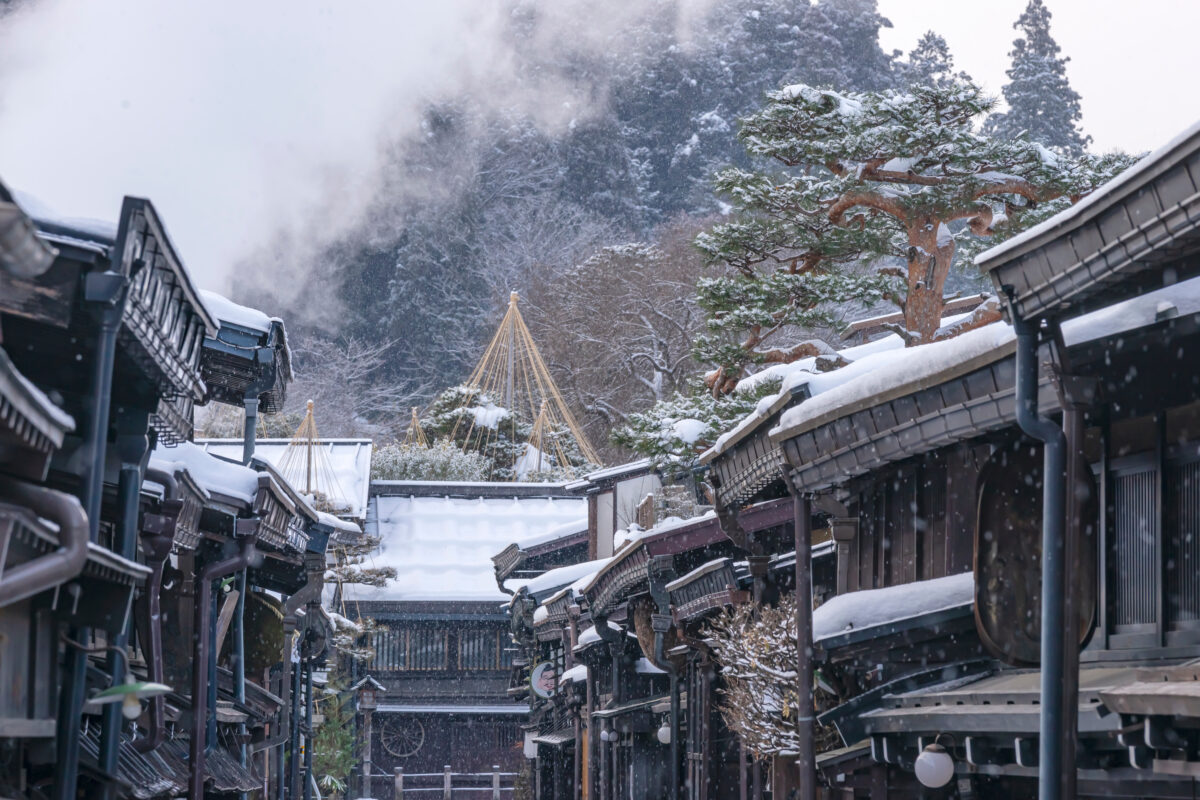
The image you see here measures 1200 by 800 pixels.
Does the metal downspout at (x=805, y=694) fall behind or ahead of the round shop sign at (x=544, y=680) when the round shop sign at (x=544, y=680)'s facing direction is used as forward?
ahead

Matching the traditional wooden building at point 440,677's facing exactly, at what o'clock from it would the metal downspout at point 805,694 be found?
The metal downspout is roughly at 12 o'clock from the traditional wooden building.

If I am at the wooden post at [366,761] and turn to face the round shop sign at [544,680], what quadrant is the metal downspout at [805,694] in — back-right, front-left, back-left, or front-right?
front-right

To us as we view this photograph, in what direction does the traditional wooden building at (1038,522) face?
facing the viewer and to the left of the viewer

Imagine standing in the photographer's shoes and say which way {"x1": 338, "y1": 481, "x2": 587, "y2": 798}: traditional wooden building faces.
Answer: facing the viewer

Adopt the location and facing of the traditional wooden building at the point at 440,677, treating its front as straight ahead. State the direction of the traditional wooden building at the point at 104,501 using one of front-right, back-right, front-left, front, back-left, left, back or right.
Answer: front

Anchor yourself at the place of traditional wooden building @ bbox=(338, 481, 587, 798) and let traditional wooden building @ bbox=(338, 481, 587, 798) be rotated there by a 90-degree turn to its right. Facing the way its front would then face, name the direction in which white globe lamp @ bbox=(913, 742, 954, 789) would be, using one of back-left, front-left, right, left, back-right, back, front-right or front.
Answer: left

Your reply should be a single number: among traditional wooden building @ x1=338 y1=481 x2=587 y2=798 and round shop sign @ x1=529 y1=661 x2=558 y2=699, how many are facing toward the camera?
2

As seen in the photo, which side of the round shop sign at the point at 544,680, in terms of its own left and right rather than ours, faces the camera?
front

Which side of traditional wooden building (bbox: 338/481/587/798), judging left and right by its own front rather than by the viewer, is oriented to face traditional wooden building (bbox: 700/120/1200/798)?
front

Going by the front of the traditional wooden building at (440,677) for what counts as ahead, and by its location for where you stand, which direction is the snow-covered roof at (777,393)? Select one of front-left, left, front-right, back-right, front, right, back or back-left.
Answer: front
